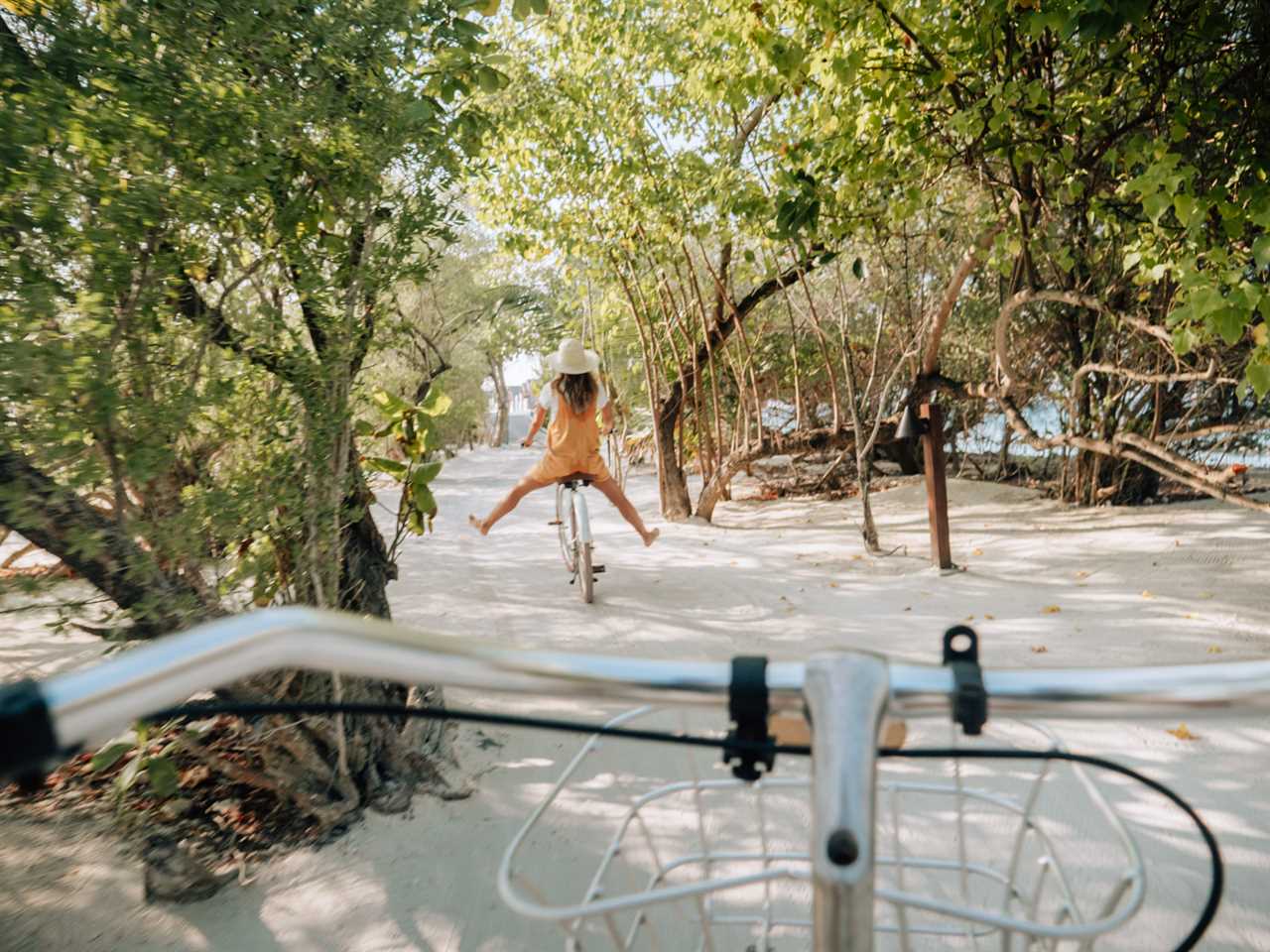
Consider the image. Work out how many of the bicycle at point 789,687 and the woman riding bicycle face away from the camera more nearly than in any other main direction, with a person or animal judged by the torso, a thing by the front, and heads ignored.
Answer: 2

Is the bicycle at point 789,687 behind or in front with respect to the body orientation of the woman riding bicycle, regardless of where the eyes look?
behind

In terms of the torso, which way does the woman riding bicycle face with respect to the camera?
away from the camera

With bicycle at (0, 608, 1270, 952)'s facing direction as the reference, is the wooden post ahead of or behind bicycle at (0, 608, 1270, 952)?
ahead

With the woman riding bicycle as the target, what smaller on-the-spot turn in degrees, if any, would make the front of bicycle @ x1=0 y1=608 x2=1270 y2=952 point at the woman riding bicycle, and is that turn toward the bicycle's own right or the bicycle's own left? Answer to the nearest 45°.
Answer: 0° — it already faces them

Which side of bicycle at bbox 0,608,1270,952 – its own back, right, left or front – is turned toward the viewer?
back

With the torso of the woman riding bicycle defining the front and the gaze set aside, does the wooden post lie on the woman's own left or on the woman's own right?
on the woman's own right

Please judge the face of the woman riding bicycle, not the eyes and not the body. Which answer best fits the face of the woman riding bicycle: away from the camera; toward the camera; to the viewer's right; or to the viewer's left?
away from the camera

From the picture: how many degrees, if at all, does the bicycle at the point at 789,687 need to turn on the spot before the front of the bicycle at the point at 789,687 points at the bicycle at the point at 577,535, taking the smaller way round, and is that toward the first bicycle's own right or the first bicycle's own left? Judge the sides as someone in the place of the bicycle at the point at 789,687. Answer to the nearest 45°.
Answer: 0° — it already faces it

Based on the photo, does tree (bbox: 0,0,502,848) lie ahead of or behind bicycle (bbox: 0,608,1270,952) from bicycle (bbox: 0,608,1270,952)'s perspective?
ahead
